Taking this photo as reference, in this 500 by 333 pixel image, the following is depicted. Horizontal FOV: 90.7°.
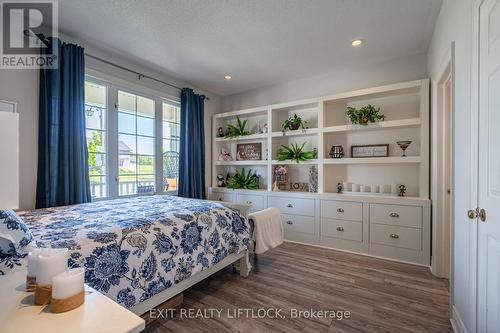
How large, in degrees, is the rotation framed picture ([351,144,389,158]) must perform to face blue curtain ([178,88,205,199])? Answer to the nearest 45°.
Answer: approximately 90° to its right

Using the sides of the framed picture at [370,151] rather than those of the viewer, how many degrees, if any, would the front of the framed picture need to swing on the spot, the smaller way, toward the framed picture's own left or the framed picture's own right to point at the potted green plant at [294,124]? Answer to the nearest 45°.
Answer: approximately 90° to the framed picture's own right

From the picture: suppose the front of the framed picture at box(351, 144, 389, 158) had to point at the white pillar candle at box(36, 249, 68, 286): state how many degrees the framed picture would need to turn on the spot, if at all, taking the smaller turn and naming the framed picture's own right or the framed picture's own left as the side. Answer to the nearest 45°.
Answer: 0° — it already faces it

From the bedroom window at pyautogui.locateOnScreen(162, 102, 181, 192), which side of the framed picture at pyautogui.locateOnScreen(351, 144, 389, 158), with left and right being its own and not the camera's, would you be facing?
right

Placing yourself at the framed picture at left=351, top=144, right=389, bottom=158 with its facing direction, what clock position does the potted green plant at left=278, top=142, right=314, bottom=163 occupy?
The potted green plant is roughly at 3 o'clock from the framed picture.

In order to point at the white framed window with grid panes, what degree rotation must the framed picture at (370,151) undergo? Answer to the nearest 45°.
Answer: approximately 45° to its right

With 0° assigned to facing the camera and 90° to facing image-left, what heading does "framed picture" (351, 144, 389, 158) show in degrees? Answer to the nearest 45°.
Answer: approximately 0°

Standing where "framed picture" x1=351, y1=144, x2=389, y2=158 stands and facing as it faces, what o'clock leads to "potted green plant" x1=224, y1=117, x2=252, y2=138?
The potted green plant is roughly at 3 o'clock from the framed picture.

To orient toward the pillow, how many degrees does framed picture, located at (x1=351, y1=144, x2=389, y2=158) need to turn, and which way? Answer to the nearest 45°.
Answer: approximately 45° to its right

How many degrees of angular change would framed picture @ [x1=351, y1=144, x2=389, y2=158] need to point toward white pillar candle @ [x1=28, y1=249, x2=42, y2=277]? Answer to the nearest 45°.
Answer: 0° — it already faces it
